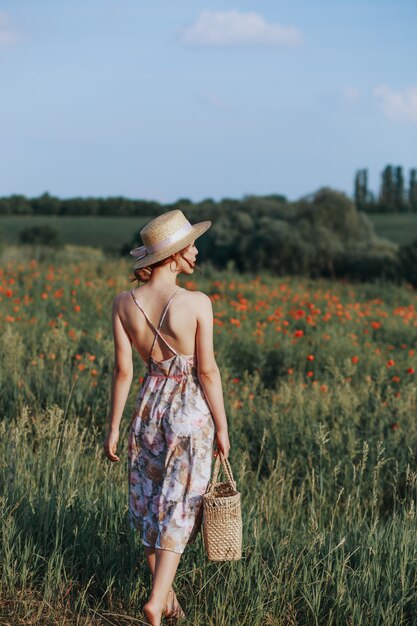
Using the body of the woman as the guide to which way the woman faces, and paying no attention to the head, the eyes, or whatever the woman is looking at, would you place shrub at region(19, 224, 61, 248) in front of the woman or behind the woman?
in front

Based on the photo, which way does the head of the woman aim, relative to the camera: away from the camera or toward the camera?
away from the camera

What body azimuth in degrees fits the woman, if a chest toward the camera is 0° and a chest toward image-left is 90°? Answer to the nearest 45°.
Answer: approximately 180°
